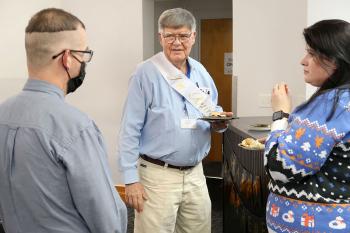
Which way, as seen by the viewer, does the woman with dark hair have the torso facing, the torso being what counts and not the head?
to the viewer's left

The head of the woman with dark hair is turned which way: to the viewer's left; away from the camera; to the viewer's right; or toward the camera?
to the viewer's left

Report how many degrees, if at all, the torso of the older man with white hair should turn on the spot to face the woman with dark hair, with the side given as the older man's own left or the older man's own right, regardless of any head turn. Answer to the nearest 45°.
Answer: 0° — they already face them

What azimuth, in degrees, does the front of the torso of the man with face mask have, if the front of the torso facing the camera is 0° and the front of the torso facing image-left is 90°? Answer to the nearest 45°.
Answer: approximately 225°

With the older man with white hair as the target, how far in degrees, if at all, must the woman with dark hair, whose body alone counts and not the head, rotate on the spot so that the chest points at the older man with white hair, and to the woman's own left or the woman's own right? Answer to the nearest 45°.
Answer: approximately 45° to the woman's own right

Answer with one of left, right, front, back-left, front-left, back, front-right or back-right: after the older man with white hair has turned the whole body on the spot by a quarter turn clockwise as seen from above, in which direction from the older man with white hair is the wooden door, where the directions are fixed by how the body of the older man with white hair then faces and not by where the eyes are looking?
back-right

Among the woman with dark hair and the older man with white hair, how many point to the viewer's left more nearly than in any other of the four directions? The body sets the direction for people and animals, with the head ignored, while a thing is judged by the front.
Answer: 1

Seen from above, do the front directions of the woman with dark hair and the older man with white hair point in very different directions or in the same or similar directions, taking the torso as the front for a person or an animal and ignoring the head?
very different directions

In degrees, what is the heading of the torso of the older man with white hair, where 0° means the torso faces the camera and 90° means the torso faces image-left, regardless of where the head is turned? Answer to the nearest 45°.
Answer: approximately 315°

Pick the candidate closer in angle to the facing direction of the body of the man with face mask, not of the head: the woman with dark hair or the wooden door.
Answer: the wooden door

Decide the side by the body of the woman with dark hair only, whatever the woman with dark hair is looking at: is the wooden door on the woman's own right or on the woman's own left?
on the woman's own right

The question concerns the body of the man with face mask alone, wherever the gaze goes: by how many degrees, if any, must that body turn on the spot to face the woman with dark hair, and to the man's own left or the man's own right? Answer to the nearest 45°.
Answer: approximately 45° to the man's own right
